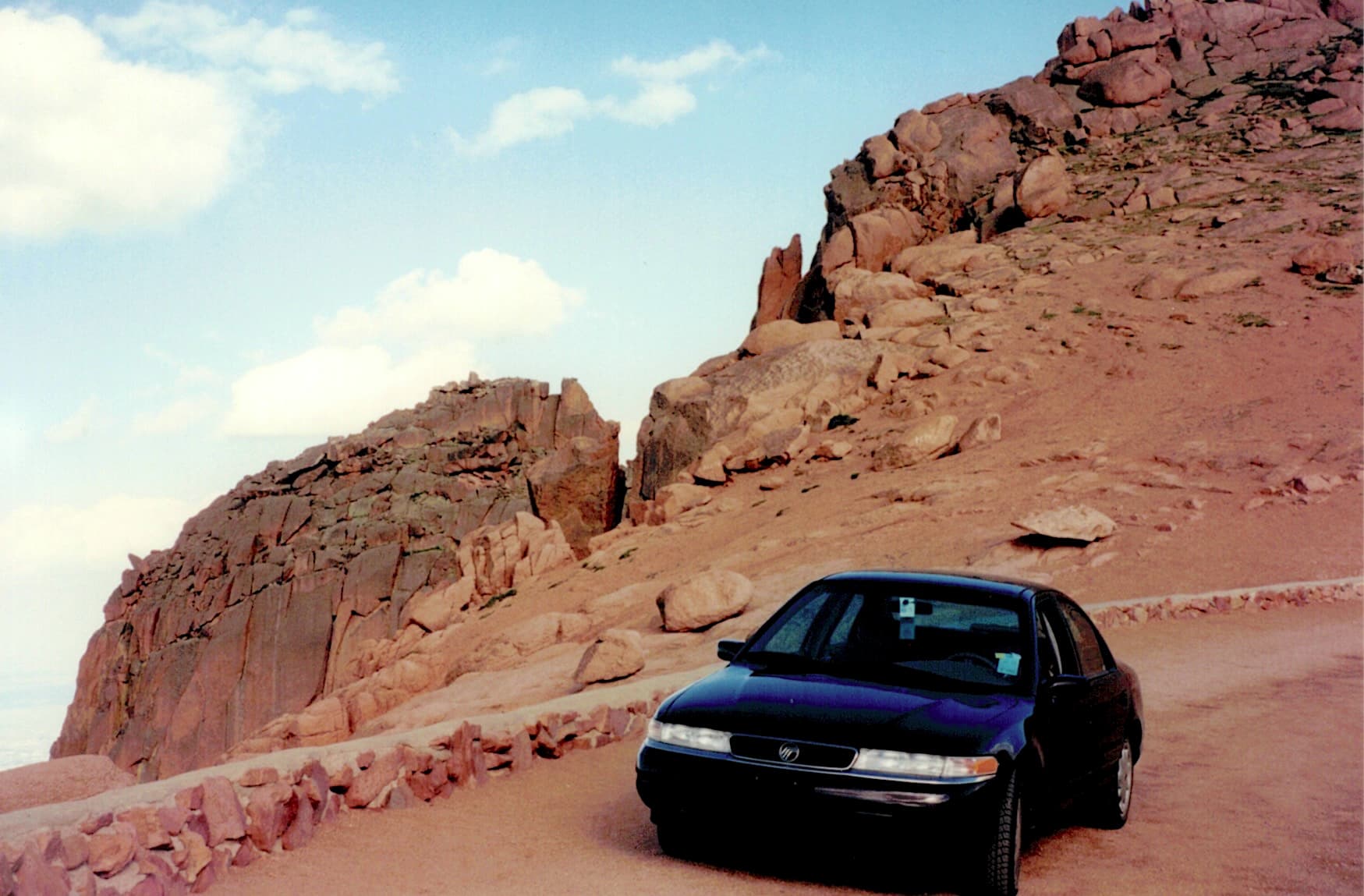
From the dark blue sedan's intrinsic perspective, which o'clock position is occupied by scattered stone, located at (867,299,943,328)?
The scattered stone is roughly at 5 o'clock from the dark blue sedan.

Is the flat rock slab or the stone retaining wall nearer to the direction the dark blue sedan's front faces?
the stone retaining wall

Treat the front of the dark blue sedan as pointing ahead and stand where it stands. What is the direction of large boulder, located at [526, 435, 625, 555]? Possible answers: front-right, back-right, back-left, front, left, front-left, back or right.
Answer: back-right

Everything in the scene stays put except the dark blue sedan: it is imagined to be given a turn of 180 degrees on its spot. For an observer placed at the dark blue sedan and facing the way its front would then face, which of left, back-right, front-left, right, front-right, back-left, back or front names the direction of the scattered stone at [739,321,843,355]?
front-left

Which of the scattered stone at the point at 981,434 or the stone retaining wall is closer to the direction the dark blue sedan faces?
the stone retaining wall

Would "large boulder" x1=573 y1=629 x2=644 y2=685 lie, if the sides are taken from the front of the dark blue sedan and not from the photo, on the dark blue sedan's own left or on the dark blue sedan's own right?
on the dark blue sedan's own right

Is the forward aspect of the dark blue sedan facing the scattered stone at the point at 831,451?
no

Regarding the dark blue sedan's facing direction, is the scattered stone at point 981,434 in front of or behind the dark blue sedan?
behind

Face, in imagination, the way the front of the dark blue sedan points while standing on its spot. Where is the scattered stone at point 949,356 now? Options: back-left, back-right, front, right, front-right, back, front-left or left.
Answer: back-right

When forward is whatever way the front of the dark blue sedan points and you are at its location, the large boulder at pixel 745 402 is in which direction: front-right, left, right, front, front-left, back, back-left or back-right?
back-right

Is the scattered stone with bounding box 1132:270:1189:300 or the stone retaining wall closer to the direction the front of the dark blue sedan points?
the stone retaining wall

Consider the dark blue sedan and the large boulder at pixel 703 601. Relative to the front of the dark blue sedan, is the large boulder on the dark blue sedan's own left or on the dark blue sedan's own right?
on the dark blue sedan's own right

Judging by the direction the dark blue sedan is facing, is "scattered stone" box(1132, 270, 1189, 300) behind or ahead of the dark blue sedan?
behind

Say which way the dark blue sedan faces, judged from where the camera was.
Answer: facing the viewer and to the left of the viewer

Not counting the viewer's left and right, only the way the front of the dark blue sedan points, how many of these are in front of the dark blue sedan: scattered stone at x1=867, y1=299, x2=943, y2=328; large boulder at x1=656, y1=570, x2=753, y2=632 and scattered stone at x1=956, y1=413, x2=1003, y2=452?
0
